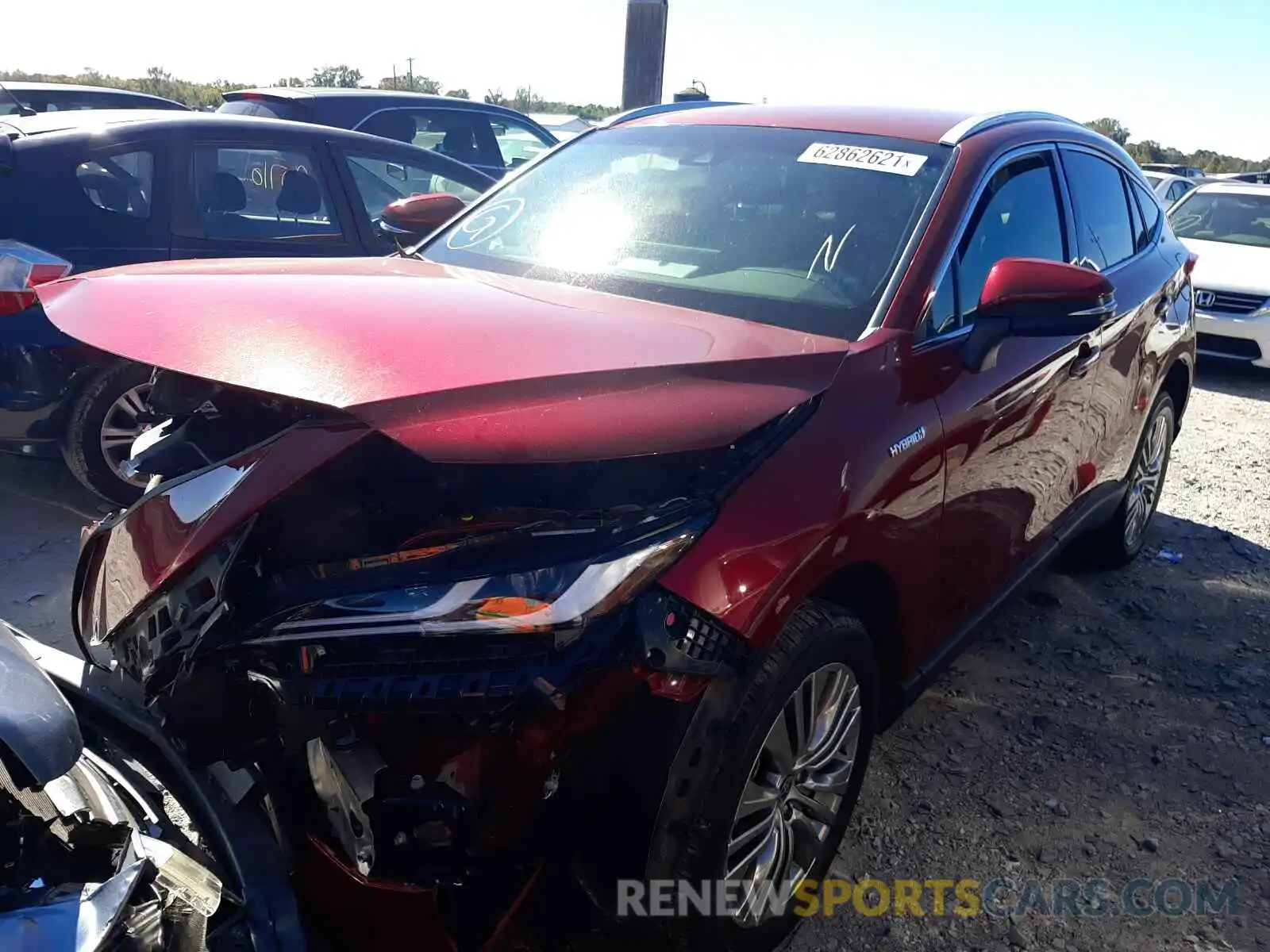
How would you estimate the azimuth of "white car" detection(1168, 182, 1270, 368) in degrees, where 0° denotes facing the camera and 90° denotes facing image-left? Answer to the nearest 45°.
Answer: approximately 45°

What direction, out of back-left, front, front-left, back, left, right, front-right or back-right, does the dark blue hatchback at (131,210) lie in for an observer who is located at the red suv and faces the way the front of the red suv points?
right

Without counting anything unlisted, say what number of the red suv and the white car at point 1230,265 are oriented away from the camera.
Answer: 0

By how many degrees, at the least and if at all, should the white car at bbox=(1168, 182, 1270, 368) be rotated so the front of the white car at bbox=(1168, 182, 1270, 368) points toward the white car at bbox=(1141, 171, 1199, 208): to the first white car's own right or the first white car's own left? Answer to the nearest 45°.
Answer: approximately 135° to the first white car's own right

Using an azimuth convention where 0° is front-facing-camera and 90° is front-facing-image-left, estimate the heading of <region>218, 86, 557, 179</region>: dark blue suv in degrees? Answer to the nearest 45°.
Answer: approximately 225°

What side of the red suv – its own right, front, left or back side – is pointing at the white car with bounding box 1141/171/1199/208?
back

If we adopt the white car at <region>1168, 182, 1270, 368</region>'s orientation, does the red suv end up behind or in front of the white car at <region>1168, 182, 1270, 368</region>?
in front

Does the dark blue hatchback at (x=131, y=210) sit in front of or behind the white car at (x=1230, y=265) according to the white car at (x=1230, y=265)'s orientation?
in front

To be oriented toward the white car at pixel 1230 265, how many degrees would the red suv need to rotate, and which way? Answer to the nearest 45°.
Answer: approximately 180°

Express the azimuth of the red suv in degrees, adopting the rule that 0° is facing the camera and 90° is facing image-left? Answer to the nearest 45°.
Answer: approximately 45°
